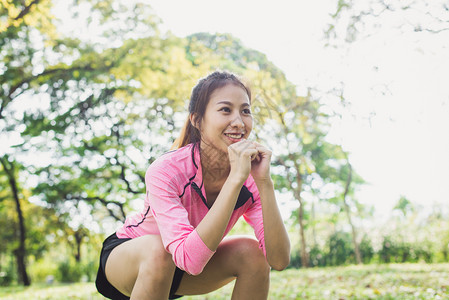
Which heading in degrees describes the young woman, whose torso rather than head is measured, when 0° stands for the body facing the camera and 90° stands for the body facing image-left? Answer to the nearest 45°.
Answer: approximately 315°

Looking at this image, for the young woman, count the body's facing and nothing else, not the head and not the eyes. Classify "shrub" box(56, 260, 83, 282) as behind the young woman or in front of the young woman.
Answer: behind

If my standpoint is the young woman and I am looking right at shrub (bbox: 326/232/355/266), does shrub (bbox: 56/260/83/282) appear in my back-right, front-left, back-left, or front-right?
front-left

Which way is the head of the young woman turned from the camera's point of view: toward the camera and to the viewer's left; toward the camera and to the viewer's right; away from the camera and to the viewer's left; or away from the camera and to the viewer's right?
toward the camera and to the viewer's right

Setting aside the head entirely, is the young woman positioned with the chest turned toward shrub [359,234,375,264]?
no

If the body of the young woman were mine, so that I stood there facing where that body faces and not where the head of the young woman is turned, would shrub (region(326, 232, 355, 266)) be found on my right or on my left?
on my left
